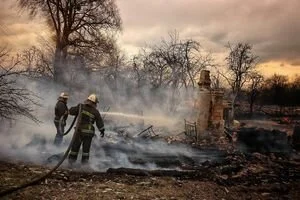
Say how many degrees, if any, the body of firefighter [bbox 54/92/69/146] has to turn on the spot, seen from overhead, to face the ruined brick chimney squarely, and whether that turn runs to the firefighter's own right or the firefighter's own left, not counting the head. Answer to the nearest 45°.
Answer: approximately 45° to the firefighter's own left

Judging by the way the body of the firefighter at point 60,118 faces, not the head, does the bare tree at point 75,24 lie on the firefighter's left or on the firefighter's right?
on the firefighter's left

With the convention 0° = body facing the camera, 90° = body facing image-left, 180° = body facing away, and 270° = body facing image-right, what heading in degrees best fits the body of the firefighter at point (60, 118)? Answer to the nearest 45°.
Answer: approximately 270°
